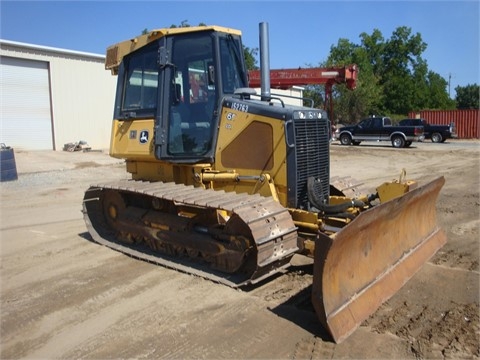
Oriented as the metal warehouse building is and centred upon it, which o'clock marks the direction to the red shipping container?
The red shipping container is roughly at 10 o'clock from the metal warehouse building.

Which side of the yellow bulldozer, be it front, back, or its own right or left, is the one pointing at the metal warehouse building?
back

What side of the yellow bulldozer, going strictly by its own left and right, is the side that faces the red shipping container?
left

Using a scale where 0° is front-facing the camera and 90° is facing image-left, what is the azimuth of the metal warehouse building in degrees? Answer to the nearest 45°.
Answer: approximately 315°
